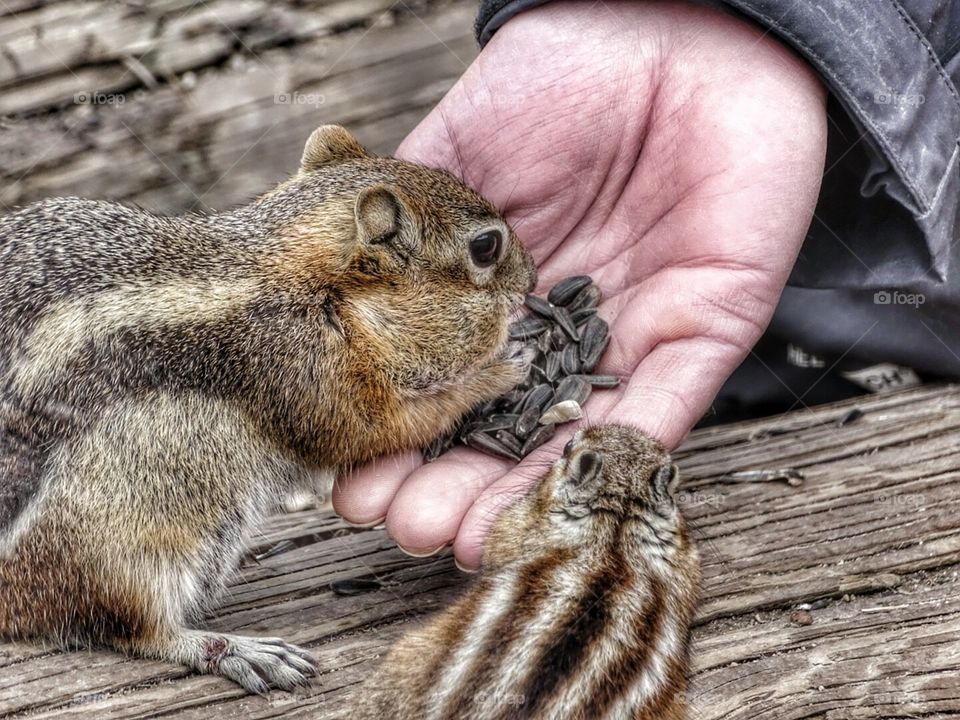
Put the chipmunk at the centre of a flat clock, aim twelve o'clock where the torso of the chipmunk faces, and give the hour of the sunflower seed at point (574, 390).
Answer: The sunflower seed is roughly at 12 o'clock from the chipmunk.

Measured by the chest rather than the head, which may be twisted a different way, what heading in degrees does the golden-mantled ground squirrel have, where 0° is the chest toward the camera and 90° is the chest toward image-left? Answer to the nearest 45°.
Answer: approximately 270°

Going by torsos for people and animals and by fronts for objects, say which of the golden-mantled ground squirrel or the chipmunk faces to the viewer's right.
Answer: the golden-mantled ground squirrel

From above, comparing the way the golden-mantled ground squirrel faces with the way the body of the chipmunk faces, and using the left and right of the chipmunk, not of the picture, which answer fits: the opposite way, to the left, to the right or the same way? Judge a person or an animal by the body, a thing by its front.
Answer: to the right

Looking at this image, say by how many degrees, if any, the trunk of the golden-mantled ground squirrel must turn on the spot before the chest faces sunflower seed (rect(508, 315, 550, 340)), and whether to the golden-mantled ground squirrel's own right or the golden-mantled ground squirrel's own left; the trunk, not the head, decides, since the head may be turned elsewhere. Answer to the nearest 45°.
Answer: approximately 45° to the golden-mantled ground squirrel's own left

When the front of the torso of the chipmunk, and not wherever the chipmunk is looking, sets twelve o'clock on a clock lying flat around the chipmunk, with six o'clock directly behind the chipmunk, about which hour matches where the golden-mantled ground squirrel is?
The golden-mantled ground squirrel is roughly at 10 o'clock from the chipmunk.

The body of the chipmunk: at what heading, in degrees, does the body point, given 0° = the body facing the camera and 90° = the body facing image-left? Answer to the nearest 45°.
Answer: approximately 180°

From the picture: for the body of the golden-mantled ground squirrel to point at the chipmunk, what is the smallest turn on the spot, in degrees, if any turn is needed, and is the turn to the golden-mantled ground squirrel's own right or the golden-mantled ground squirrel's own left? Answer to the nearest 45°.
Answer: approximately 45° to the golden-mantled ground squirrel's own right

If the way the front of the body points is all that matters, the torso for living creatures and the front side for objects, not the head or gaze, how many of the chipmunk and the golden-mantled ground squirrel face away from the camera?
1

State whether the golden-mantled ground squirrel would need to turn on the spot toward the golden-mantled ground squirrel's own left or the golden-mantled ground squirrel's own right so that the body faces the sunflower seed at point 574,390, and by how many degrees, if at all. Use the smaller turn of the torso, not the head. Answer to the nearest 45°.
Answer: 0° — it already faces it
